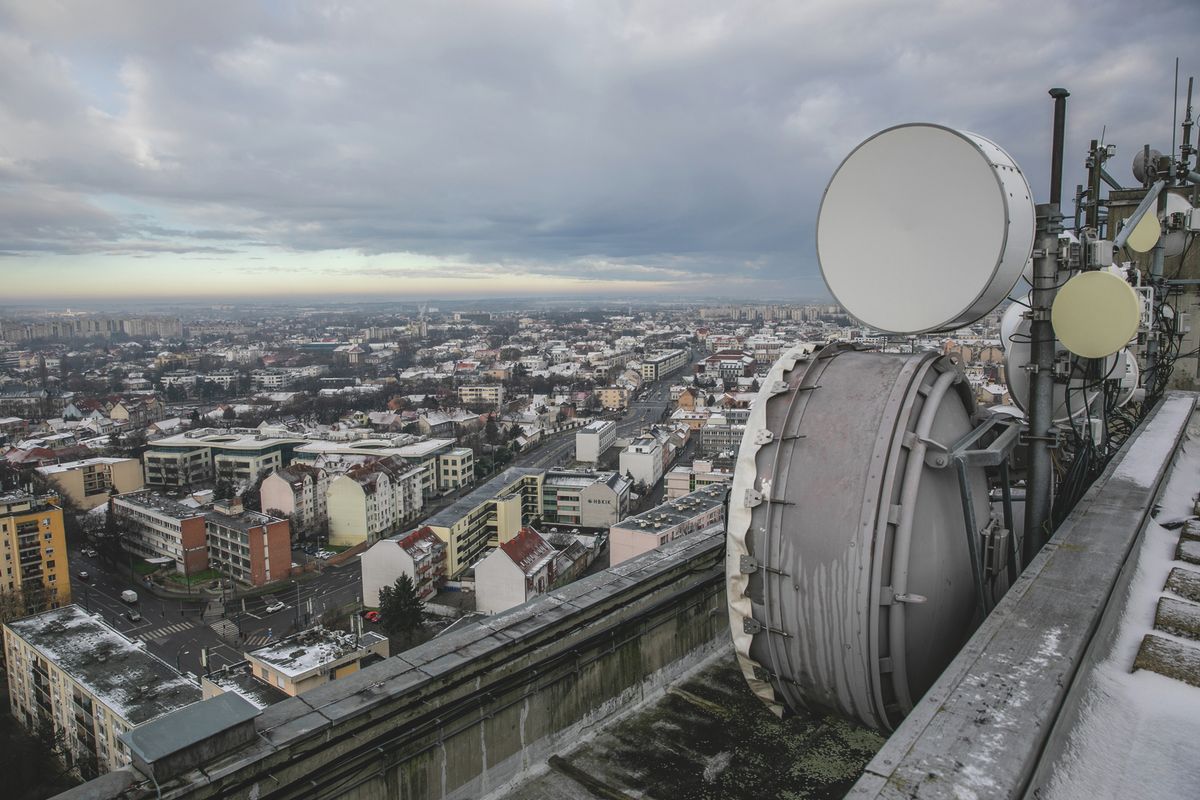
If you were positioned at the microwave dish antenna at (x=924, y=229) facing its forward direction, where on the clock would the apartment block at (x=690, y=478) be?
The apartment block is roughly at 4 o'clock from the microwave dish antenna.

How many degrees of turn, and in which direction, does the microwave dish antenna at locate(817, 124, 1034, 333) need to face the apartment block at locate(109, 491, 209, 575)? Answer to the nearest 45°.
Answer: approximately 90° to its right

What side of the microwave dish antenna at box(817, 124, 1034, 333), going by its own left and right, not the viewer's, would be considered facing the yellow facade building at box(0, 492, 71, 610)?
right

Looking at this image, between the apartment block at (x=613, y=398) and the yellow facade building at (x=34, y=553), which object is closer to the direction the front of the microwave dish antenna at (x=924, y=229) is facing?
the yellow facade building

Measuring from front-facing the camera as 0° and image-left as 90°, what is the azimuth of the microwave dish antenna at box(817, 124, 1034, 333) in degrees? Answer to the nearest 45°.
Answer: approximately 45°

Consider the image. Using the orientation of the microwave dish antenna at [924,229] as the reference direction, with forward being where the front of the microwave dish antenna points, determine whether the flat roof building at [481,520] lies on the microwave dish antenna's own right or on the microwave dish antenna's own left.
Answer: on the microwave dish antenna's own right

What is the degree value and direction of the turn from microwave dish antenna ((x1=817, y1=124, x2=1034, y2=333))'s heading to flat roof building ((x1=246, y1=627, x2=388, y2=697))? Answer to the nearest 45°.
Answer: approximately 90° to its right
